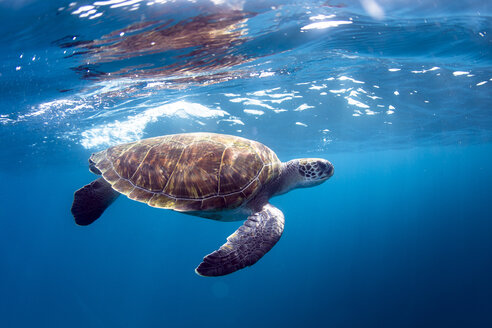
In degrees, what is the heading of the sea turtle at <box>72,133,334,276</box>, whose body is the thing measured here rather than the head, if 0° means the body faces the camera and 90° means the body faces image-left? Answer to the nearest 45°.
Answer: approximately 270°
